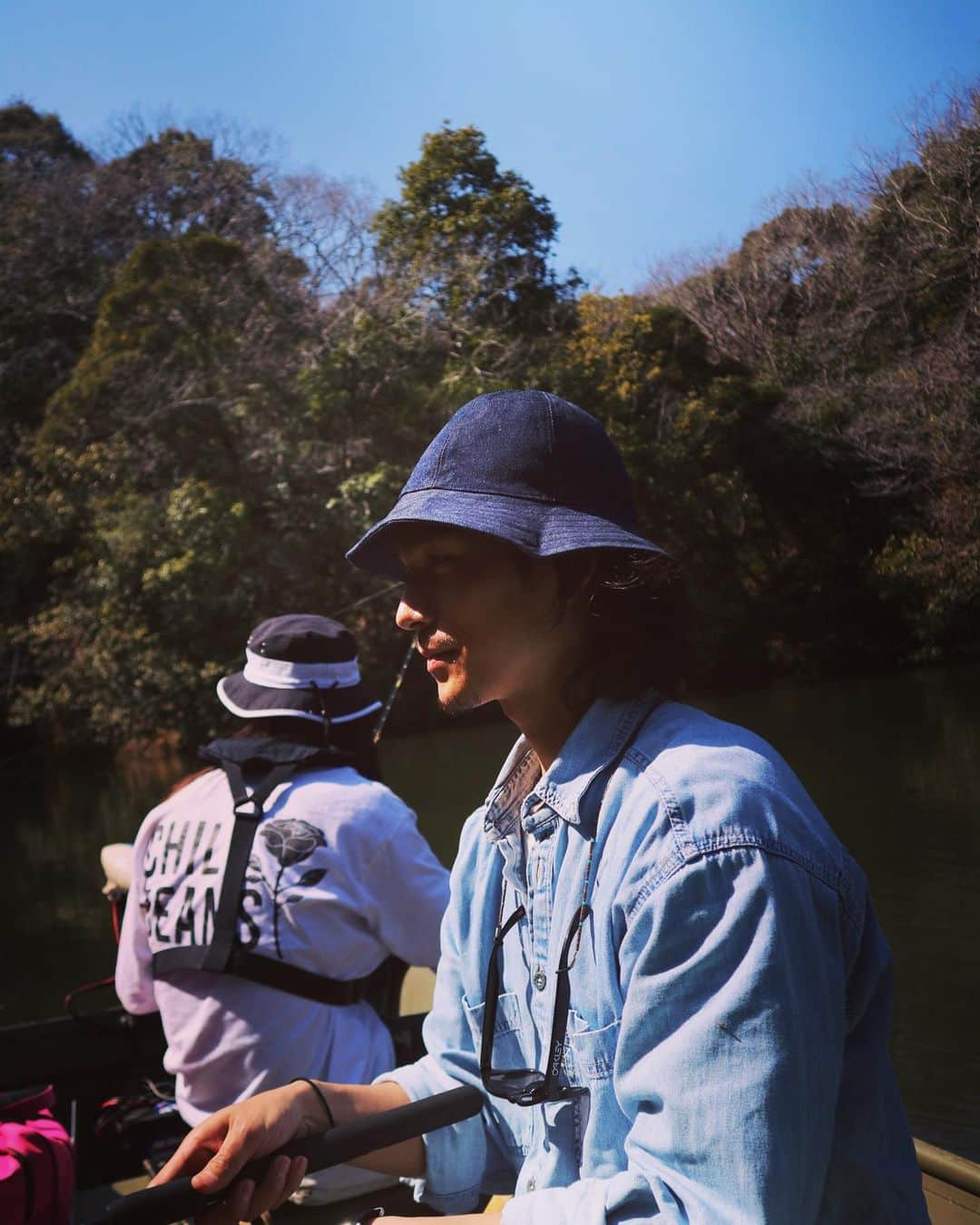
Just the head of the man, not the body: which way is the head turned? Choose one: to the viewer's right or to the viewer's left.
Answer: to the viewer's left

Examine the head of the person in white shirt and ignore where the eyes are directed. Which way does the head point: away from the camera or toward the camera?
away from the camera

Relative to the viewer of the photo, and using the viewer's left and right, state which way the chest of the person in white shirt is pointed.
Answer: facing away from the viewer and to the right of the viewer

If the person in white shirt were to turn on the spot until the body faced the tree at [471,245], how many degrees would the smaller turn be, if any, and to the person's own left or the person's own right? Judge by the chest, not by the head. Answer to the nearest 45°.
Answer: approximately 45° to the person's own left

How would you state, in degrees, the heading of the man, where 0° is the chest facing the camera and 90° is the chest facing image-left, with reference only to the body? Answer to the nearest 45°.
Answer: approximately 45°

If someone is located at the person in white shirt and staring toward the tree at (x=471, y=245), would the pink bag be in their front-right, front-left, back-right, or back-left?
back-left
